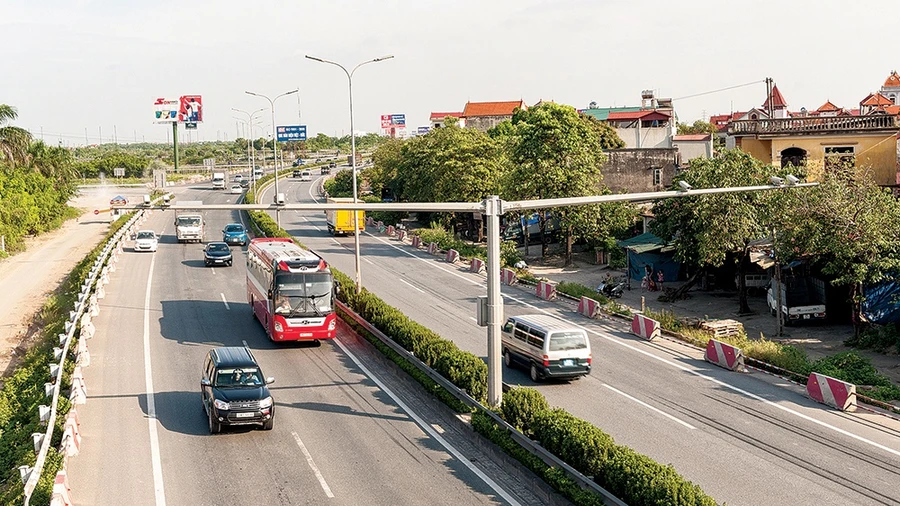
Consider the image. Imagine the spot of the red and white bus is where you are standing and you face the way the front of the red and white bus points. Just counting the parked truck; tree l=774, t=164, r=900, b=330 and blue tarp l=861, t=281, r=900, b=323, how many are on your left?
3

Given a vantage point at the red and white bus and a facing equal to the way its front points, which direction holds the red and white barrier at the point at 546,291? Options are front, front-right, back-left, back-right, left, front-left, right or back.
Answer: back-left

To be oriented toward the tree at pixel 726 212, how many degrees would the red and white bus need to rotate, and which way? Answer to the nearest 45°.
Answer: approximately 90° to its left

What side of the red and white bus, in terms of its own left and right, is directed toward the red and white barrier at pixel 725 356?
left

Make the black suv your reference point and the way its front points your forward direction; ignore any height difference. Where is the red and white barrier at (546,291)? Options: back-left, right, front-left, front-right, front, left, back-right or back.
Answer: back-left

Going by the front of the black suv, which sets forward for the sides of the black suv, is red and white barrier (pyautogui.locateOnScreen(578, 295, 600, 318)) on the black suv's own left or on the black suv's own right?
on the black suv's own left

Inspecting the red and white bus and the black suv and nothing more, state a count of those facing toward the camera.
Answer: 2

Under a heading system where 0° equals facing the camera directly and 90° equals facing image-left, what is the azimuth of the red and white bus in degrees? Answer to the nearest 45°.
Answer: approximately 0°

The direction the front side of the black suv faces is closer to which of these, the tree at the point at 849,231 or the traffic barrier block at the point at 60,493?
the traffic barrier block

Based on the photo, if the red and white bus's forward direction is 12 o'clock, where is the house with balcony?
The house with balcony is roughly at 8 o'clock from the red and white bus.

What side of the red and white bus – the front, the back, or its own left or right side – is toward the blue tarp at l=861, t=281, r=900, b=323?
left
